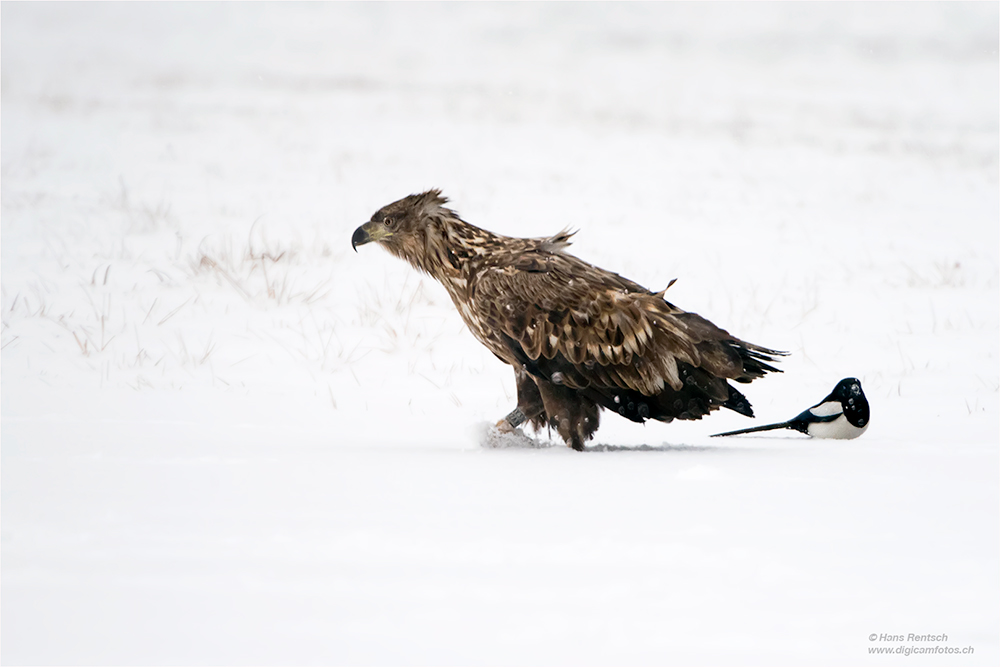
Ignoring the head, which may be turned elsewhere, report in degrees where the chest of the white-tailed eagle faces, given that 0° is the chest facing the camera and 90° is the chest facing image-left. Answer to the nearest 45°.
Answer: approximately 90°

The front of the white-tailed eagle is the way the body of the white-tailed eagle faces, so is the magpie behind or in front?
behind
